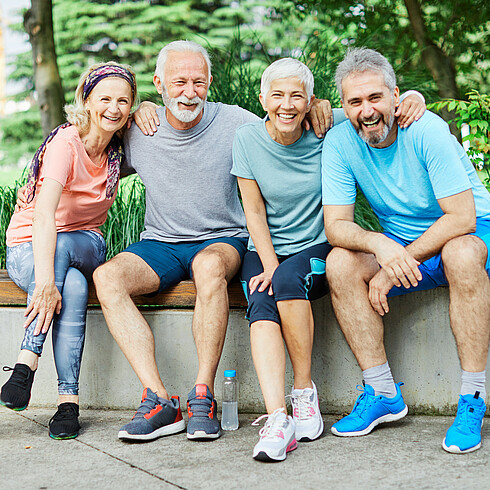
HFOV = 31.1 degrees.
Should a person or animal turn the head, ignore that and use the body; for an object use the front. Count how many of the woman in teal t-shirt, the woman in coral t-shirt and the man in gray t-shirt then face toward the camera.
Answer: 3

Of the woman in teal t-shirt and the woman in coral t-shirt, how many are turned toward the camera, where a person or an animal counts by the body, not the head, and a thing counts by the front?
2

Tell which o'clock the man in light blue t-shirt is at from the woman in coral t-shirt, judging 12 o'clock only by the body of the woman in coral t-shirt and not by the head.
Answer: The man in light blue t-shirt is roughly at 10 o'clock from the woman in coral t-shirt.

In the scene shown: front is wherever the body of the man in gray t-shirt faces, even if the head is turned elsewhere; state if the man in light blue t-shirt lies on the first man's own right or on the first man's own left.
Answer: on the first man's own left

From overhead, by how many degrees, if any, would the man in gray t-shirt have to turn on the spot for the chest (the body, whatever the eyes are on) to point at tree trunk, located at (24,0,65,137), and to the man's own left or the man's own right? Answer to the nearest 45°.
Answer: approximately 180°

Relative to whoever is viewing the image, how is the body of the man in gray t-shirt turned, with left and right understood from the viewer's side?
facing the viewer

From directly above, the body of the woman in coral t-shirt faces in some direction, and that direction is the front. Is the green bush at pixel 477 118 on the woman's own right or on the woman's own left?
on the woman's own left

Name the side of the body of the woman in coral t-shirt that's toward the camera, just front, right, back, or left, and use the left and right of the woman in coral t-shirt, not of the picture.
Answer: front

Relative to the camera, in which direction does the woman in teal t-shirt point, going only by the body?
toward the camera

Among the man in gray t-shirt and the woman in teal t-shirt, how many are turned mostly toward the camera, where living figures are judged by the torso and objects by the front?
2
